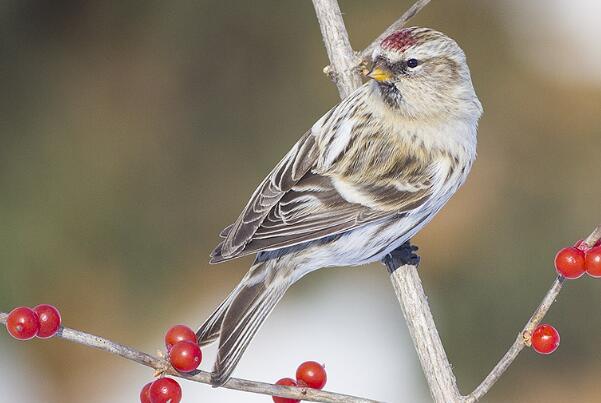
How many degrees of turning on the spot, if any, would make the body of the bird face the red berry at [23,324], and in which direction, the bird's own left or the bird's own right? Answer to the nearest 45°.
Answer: approximately 135° to the bird's own right

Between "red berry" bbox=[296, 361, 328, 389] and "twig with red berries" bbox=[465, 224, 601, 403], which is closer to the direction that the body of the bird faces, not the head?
the twig with red berries

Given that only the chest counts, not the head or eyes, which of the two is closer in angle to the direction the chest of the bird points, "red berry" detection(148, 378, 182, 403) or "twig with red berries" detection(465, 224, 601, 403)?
the twig with red berries

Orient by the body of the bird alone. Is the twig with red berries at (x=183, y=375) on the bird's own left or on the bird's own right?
on the bird's own left

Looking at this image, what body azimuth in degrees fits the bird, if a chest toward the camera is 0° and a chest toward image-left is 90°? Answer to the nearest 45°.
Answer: approximately 270°
